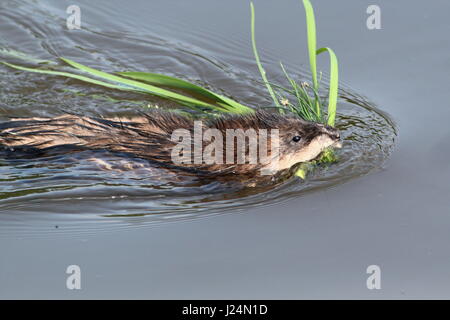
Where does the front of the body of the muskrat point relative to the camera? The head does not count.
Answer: to the viewer's right
